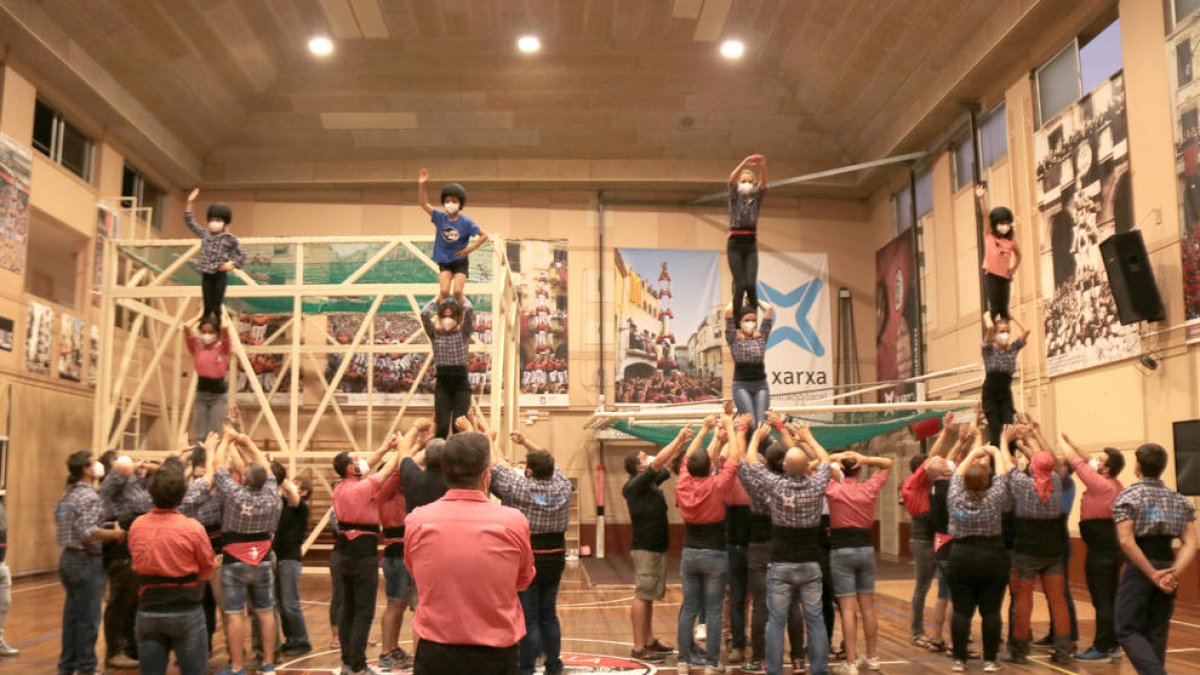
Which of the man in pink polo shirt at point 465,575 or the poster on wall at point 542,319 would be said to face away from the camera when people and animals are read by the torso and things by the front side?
the man in pink polo shirt

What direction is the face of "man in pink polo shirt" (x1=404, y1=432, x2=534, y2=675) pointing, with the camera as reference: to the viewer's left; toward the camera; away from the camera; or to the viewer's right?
away from the camera

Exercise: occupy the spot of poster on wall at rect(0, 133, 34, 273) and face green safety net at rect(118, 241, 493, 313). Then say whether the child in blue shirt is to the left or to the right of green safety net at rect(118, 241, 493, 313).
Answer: right

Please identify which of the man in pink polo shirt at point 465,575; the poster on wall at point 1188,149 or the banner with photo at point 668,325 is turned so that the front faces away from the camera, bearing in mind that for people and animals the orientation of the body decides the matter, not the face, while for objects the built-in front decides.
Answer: the man in pink polo shirt

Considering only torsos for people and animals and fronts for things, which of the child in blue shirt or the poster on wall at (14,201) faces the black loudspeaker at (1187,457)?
the poster on wall

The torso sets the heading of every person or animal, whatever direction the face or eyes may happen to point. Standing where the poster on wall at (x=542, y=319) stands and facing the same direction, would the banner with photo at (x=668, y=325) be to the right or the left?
on its left

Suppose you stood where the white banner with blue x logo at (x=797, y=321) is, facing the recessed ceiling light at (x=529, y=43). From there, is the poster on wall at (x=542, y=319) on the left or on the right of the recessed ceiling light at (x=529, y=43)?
right

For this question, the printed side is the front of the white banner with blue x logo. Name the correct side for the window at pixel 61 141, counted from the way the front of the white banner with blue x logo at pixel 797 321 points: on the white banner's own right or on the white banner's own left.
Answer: on the white banner's own right

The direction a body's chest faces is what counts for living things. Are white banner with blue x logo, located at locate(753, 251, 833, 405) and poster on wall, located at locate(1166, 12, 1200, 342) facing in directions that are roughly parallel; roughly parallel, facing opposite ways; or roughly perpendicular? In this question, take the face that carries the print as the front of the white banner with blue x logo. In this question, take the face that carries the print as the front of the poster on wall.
roughly perpendicular

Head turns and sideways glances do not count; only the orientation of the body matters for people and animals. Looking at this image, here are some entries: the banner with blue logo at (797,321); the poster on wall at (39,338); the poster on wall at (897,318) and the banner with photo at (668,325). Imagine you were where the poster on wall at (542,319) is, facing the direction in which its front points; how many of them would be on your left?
3

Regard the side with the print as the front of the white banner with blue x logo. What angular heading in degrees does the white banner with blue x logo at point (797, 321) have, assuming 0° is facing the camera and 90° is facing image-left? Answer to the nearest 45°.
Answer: approximately 0°
